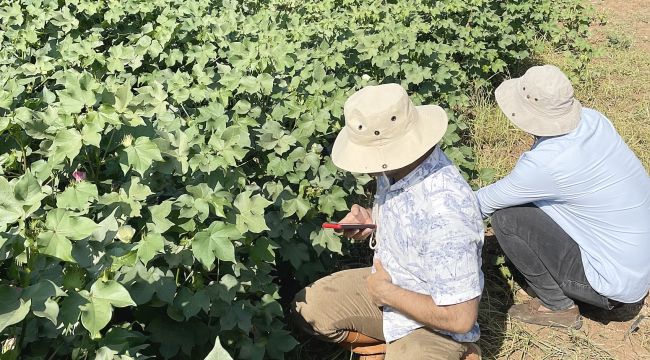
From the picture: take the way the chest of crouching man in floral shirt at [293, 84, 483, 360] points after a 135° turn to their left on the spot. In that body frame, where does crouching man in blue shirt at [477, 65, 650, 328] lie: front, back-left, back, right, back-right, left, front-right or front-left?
left

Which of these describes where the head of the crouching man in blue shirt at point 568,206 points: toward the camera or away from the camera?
away from the camera

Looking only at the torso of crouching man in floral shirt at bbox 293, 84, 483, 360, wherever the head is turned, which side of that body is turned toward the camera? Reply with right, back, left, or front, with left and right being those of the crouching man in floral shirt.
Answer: left
